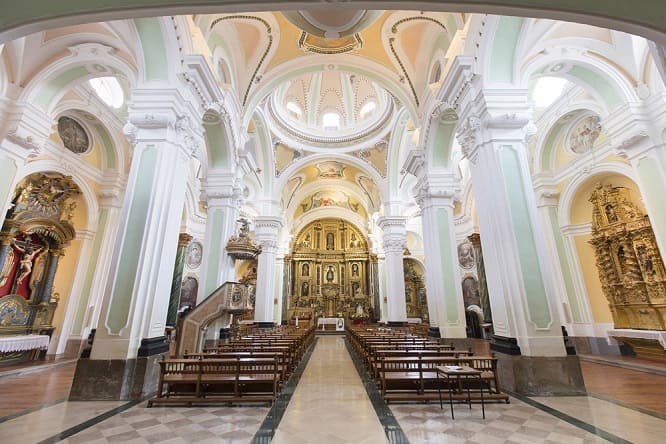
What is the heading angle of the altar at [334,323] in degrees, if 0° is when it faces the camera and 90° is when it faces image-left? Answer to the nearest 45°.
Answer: approximately 0°

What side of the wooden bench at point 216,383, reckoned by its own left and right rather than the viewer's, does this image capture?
back

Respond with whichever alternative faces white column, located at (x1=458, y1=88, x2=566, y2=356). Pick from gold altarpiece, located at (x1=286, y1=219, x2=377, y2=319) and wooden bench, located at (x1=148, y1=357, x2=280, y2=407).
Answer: the gold altarpiece

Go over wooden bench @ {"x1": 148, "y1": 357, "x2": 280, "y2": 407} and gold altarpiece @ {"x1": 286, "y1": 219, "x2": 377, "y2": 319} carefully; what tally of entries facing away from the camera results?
1

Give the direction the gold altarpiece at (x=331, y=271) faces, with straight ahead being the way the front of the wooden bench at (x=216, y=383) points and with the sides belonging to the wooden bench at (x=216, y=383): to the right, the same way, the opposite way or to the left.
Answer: the opposite way

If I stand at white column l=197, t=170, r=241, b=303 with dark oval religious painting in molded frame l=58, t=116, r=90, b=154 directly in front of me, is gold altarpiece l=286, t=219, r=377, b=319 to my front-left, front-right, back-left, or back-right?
back-right

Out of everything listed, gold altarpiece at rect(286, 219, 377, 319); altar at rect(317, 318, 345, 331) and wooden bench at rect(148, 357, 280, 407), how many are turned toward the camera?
2

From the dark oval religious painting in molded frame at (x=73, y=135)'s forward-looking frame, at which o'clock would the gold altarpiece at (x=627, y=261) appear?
The gold altarpiece is roughly at 12 o'clock from the dark oval religious painting in molded frame.

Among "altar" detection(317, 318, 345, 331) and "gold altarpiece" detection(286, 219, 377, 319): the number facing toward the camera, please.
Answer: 2

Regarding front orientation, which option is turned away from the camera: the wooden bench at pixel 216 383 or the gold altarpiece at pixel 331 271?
the wooden bench

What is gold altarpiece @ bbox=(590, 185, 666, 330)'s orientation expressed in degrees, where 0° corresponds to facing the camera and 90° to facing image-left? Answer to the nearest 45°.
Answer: approximately 45°

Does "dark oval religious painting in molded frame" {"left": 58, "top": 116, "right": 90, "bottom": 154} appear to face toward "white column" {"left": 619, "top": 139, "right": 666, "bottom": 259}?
yes
